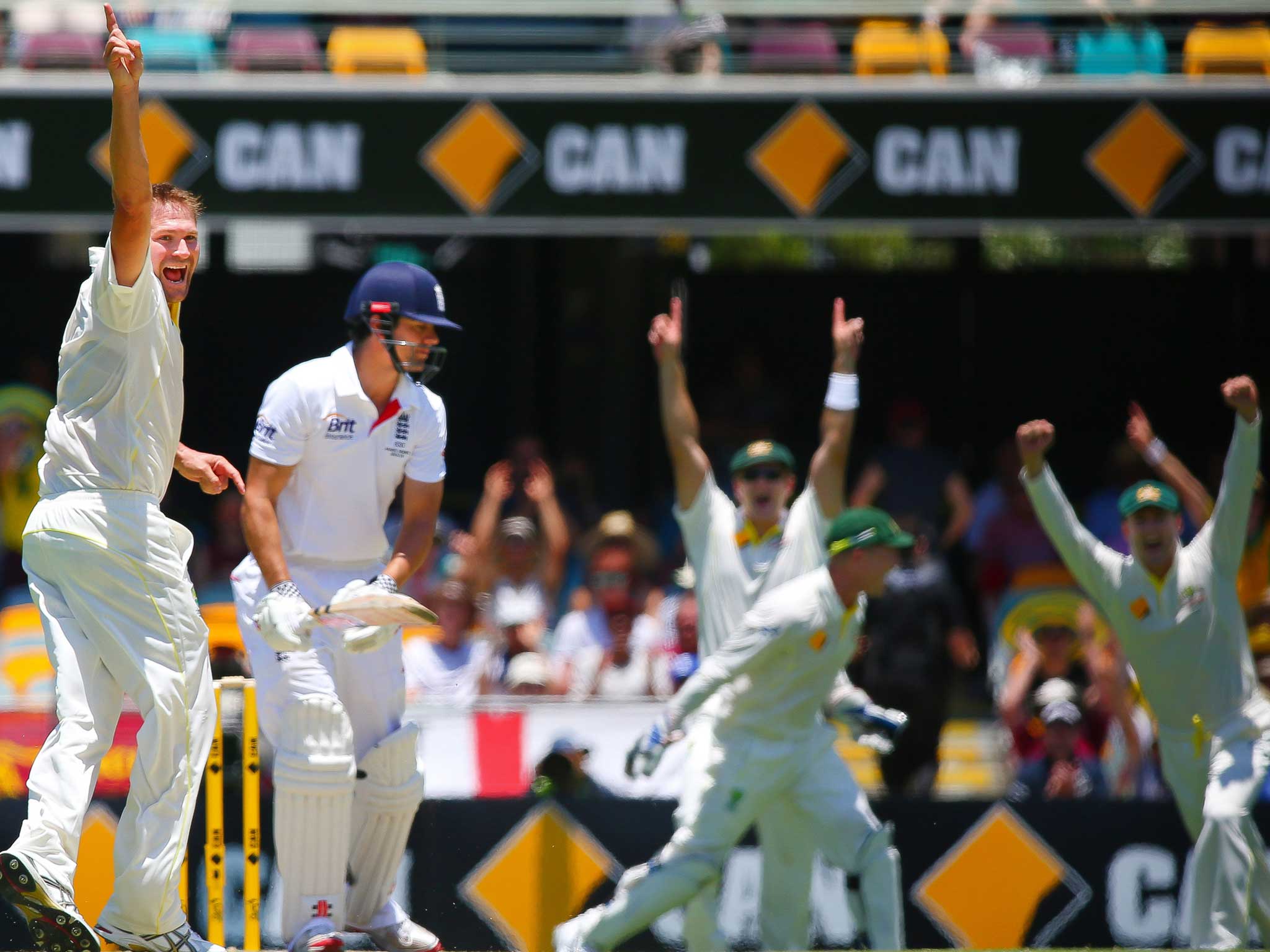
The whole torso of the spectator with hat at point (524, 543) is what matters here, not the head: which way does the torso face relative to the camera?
toward the camera

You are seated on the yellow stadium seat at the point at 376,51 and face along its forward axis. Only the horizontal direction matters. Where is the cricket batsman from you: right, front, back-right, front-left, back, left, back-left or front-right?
front

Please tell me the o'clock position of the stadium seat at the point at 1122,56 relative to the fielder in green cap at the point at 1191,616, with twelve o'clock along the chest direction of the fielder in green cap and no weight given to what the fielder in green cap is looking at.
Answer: The stadium seat is roughly at 6 o'clock from the fielder in green cap.

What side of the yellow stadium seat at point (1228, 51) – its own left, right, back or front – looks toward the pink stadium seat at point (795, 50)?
right

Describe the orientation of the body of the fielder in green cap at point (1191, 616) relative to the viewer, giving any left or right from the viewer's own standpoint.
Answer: facing the viewer

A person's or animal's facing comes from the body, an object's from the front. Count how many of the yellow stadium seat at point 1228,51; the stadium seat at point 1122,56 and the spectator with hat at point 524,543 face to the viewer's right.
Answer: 0

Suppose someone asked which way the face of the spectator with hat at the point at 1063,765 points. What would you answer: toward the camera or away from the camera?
toward the camera

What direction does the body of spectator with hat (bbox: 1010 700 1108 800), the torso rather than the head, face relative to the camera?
toward the camera

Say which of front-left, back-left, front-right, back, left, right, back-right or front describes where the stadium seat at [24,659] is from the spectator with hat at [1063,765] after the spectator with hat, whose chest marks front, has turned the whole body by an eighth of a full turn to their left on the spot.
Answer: back-right

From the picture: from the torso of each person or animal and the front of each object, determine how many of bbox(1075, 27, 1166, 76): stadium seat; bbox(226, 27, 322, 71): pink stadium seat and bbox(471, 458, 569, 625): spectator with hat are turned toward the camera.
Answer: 3

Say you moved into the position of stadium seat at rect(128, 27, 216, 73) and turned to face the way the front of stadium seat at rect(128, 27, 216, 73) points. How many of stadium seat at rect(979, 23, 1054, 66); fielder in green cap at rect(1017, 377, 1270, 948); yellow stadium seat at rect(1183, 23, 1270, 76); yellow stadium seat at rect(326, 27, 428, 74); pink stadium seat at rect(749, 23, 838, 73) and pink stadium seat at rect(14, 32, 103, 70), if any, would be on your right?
1

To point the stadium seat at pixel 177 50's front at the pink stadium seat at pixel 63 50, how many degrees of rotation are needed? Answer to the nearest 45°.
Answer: approximately 90° to its right

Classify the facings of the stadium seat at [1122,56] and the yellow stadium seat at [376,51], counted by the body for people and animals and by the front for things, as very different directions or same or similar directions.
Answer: same or similar directions
